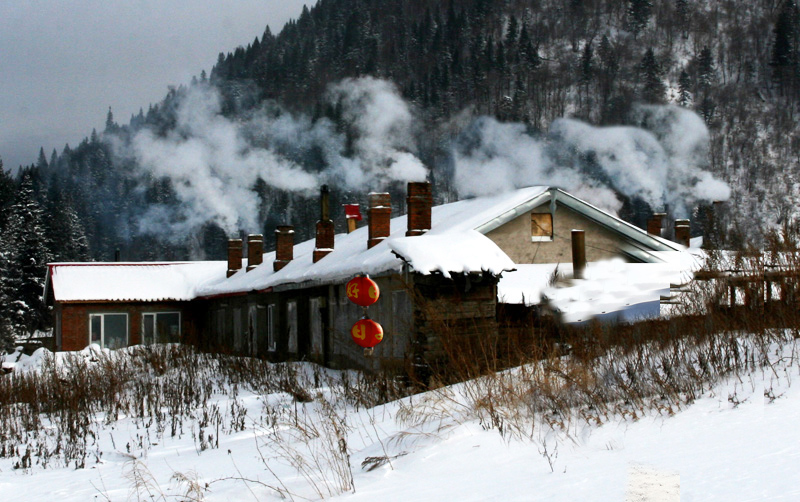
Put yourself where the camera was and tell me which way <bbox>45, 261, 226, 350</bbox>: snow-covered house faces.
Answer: facing the viewer

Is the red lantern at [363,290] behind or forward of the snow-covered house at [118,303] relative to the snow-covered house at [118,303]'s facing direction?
forward

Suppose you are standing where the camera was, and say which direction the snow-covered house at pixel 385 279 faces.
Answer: facing the viewer and to the left of the viewer

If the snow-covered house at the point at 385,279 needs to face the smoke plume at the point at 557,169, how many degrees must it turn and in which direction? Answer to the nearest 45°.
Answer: approximately 180°

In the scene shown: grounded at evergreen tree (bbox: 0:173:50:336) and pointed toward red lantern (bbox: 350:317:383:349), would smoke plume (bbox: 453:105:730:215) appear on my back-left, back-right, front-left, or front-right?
front-left

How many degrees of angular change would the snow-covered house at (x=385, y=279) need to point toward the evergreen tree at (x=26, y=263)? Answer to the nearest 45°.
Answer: approximately 90° to its right

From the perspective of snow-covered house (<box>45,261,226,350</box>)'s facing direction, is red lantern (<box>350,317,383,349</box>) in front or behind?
in front

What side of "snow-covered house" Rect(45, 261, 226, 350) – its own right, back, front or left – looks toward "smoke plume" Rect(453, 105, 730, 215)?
left
